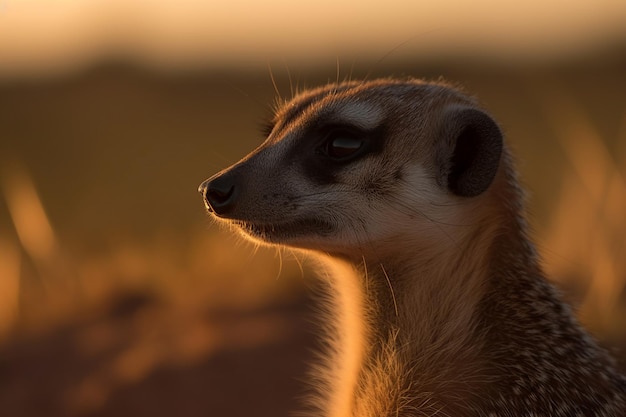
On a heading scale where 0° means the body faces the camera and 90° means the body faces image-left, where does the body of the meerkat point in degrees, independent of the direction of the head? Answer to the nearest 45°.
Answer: approximately 90°
